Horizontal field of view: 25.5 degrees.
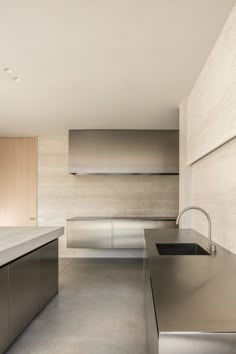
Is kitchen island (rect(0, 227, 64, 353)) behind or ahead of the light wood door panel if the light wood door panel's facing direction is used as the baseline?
ahead

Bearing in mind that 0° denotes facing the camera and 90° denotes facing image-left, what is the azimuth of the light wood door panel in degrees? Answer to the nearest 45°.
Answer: approximately 0°

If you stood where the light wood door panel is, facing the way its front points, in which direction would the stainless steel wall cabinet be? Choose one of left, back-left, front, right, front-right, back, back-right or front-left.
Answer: front-left

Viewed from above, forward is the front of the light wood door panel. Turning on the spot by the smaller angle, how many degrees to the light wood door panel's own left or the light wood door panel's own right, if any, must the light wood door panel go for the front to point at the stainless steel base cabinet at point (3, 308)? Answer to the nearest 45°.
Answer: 0° — it already faces it

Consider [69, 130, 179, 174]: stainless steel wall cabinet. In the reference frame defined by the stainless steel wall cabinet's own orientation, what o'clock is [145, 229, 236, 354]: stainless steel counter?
The stainless steel counter is roughly at 12 o'clock from the stainless steel wall cabinet.

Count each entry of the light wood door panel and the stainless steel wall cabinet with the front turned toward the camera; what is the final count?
2

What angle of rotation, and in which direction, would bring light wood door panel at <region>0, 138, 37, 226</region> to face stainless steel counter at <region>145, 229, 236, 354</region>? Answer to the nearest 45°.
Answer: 0° — it already faces it

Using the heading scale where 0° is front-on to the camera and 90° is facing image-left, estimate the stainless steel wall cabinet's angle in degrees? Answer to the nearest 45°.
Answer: approximately 0°
